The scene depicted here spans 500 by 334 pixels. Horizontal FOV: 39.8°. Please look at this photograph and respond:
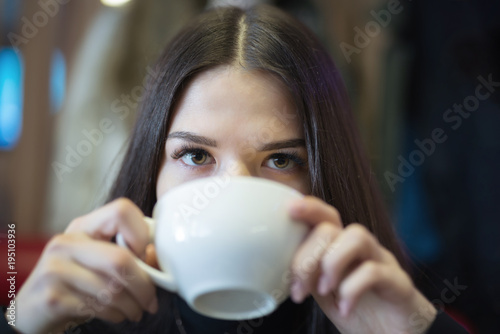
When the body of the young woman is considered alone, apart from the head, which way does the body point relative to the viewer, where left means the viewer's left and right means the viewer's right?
facing the viewer

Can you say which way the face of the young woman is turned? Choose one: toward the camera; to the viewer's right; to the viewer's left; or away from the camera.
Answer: toward the camera
